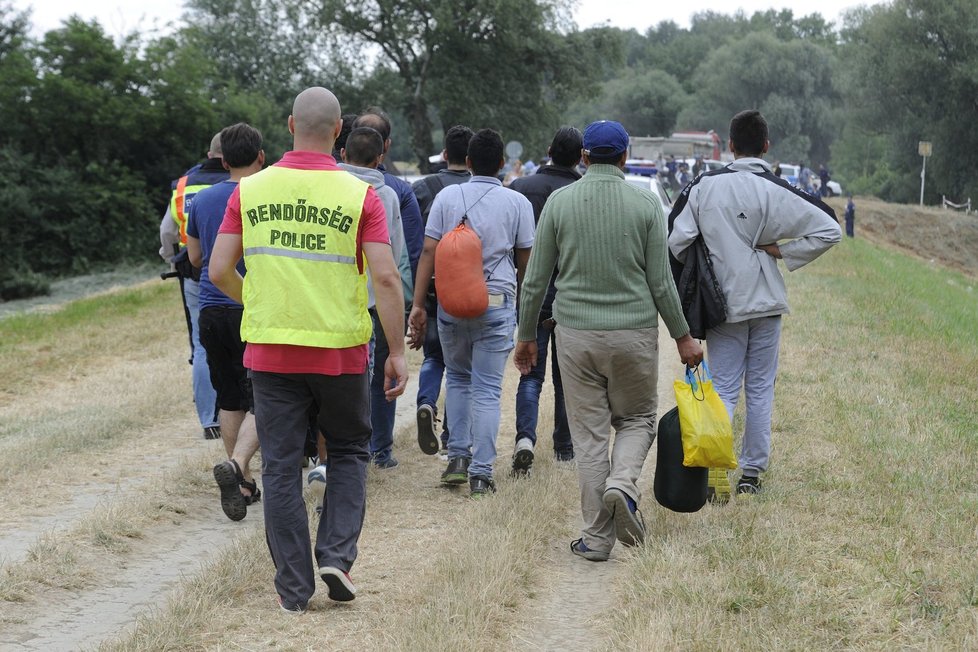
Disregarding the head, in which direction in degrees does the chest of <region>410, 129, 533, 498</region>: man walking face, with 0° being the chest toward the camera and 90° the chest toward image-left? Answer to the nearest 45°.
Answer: approximately 180°

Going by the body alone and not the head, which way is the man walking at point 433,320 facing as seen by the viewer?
away from the camera

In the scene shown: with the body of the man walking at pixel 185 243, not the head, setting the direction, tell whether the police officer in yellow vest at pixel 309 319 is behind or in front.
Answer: behind

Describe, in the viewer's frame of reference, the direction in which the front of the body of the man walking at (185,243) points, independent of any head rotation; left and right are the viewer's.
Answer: facing away from the viewer

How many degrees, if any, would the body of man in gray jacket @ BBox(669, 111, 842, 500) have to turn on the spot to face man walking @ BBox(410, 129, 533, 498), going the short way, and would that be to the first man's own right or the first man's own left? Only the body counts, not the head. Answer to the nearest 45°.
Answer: approximately 90° to the first man's own left

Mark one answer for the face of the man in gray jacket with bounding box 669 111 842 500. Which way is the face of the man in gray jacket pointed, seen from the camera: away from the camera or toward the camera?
away from the camera

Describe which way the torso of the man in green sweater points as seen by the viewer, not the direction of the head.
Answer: away from the camera

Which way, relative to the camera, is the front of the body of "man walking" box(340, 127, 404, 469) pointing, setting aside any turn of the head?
away from the camera

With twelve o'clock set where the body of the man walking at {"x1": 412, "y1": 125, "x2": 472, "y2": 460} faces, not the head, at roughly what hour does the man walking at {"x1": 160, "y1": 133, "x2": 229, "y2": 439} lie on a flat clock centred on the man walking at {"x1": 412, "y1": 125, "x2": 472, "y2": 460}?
the man walking at {"x1": 160, "y1": 133, "x2": 229, "y2": 439} is roughly at 10 o'clock from the man walking at {"x1": 412, "y1": 125, "x2": 472, "y2": 460}.

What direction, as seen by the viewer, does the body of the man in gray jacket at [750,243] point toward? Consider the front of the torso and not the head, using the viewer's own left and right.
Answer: facing away from the viewer

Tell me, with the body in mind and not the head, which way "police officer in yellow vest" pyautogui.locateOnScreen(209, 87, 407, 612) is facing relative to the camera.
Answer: away from the camera
